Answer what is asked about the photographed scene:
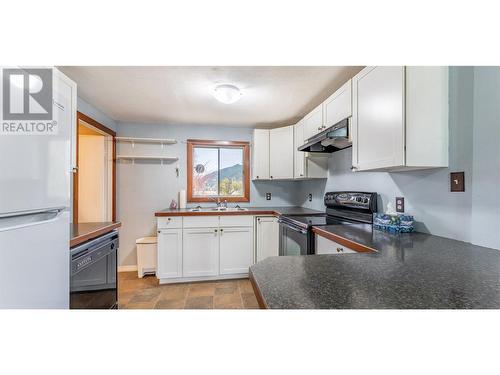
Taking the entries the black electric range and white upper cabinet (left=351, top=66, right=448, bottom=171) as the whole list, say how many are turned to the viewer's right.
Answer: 0

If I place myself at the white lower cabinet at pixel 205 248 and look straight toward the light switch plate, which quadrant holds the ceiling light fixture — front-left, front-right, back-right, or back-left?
front-right

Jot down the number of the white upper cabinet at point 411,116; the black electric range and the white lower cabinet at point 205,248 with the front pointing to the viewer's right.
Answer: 0

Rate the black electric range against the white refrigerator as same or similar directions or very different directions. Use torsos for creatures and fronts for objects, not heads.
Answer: very different directions

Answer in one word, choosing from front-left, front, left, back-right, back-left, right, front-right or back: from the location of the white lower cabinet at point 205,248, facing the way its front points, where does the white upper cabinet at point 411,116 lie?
front-left

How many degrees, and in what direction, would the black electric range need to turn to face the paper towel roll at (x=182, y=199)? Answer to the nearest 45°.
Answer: approximately 45° to its right

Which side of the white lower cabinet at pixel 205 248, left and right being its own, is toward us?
front

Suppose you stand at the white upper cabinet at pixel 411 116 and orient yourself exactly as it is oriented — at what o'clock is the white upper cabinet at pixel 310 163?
the white upper cabinet at pixel 310 163 is roughly at 3 o'clock from the white upper cabinet at pixel 411 116.

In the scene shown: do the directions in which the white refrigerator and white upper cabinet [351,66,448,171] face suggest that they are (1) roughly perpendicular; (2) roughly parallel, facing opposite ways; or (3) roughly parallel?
roughly parallel, facing opposite ways

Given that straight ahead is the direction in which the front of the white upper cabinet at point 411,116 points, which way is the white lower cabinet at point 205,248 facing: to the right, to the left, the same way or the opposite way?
to the left

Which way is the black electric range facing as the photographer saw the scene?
facing the viewer and to the left of the viewer

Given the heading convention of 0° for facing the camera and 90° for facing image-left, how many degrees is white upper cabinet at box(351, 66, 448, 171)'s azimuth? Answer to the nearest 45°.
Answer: approximately 45°

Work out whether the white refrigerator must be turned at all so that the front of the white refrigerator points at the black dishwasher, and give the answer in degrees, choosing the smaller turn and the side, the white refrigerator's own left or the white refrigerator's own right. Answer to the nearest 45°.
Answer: approximately 90° to the white refrigerator's own left

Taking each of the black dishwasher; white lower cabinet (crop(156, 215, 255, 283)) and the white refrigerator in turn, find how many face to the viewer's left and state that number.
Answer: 0

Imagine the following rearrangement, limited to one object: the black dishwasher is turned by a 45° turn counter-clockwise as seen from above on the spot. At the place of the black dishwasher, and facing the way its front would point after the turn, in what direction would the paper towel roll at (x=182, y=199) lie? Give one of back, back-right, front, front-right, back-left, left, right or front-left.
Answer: front-left

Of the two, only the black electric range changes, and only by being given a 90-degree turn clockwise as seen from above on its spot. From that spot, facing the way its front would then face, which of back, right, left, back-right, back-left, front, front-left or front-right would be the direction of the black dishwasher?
left

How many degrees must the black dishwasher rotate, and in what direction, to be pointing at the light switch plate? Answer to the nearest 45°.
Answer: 0° — it already faces it

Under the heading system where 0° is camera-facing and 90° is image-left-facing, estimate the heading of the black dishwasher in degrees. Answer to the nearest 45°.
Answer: approximately 315°

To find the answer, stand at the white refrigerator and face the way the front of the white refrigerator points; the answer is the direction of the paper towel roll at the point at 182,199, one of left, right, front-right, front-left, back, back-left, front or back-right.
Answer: left
